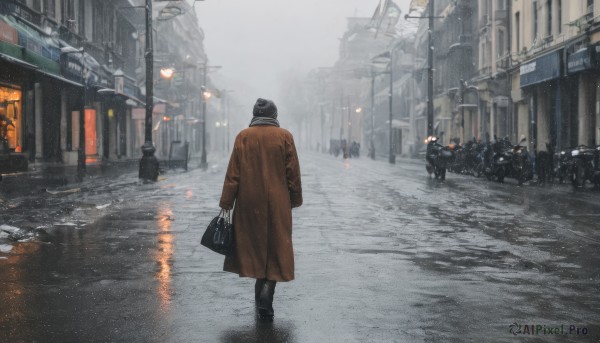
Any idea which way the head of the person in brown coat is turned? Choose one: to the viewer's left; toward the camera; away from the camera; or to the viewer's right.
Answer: away from the camera

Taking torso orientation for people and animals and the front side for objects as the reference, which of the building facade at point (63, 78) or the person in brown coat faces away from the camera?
the person in brown coat

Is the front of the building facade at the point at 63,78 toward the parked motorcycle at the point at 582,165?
yes

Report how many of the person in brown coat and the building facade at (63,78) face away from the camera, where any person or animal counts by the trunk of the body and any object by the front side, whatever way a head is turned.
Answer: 1

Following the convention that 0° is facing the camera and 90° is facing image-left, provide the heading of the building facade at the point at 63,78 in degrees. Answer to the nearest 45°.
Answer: approximately 315°

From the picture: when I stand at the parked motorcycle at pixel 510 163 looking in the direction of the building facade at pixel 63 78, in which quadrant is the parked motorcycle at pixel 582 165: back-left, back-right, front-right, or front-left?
back-left

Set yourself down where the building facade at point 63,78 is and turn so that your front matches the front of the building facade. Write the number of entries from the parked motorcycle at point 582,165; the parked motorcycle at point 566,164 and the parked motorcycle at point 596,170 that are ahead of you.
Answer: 3

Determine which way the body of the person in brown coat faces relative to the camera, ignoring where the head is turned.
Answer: away from the camera

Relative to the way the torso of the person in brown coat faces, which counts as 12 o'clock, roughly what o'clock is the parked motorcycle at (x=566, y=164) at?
The parked motorcycle is roughly at 1 o'clock from the person in brown coat.
